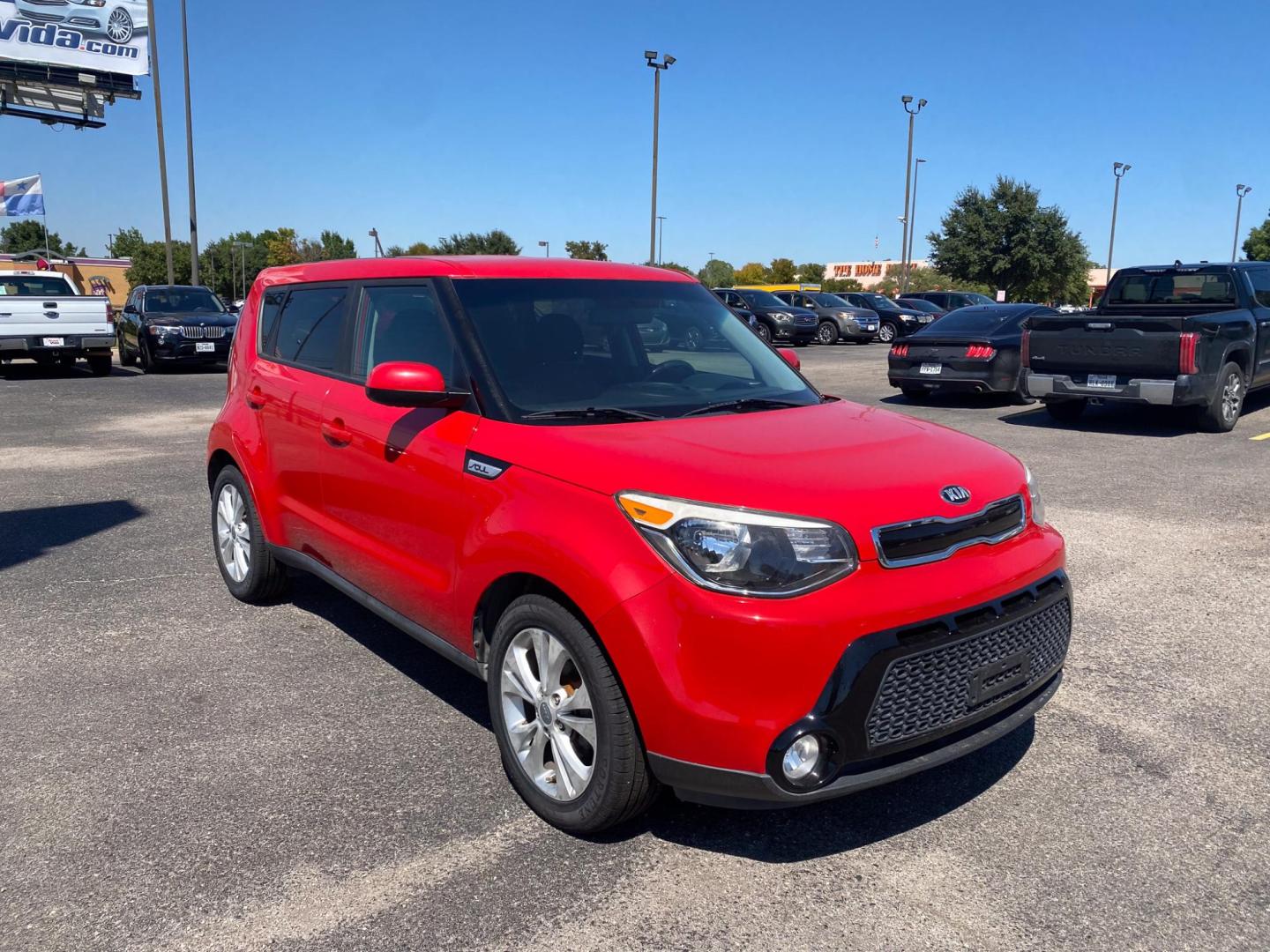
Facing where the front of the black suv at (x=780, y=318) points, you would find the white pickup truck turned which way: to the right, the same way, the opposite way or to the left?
the opposite way

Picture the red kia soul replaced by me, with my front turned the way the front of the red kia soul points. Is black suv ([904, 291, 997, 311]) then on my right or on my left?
on my left

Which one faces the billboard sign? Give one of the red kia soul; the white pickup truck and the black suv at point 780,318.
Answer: the white pickup truck

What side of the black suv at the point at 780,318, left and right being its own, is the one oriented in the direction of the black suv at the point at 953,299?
left

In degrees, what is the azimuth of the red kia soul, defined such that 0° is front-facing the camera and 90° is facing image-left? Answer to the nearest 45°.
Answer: approximately 315°

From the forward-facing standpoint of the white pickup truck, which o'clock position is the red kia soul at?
The red kia soul is roughly at 6 o'clock from the white pickup truck.

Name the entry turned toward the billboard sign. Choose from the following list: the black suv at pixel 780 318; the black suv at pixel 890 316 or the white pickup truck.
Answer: the white pickup truck

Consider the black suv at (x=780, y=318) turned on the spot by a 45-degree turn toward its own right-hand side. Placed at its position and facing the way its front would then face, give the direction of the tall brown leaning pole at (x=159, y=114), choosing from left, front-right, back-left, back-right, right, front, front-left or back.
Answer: right

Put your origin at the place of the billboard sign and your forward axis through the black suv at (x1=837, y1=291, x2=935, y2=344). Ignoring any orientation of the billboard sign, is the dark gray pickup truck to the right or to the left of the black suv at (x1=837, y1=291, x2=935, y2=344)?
right

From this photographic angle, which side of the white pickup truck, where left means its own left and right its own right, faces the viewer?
back

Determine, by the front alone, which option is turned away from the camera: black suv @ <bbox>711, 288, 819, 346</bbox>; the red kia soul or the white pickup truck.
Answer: the white pickup truck

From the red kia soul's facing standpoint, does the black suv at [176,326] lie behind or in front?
behind

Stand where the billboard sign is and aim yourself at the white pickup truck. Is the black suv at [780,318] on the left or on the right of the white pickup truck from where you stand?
left

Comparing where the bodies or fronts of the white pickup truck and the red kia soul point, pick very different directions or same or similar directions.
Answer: very different directions

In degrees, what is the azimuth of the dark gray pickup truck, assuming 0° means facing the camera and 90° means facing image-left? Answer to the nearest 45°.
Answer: approximately 225°

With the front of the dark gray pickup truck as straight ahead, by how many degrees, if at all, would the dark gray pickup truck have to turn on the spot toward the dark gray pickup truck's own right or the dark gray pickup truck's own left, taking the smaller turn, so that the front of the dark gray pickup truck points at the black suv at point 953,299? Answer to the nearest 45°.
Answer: approximately 45° to the dark gray pickup truck's own left
